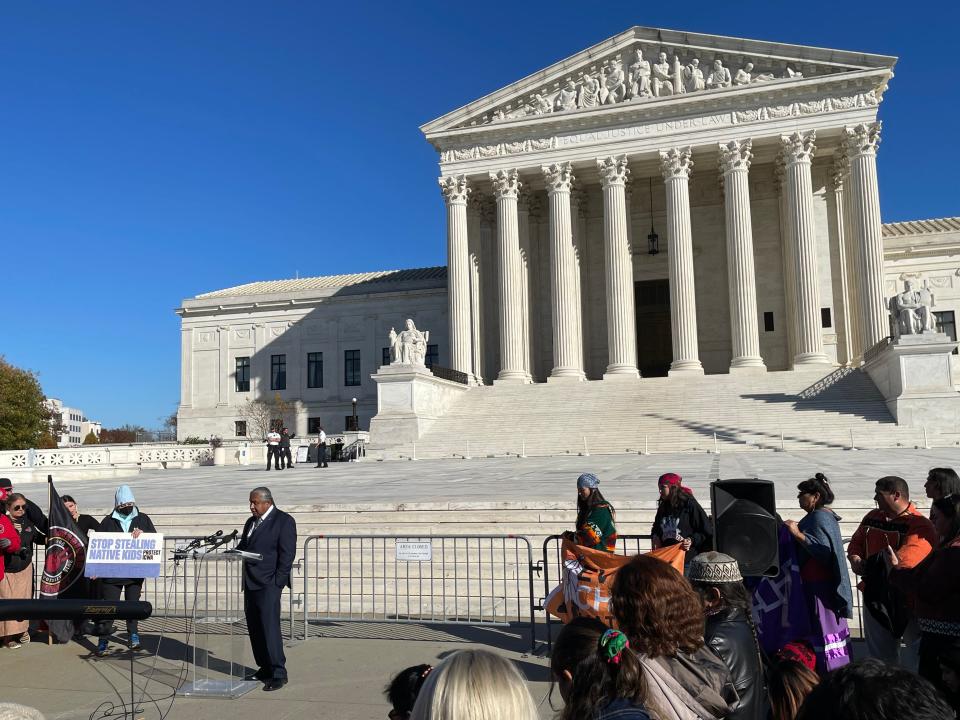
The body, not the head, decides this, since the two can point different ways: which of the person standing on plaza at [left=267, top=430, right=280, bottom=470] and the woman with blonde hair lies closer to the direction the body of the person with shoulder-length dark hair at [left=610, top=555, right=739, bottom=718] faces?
the person standing on plaza

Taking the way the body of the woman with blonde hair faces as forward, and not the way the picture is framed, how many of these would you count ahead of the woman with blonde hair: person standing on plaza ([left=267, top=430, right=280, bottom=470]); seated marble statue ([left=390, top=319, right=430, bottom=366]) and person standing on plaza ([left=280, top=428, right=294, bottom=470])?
3

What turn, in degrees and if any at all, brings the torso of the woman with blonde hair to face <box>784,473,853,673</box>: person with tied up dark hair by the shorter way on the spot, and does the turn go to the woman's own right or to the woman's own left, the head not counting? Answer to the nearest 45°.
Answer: approximately 45° to the woman's own right

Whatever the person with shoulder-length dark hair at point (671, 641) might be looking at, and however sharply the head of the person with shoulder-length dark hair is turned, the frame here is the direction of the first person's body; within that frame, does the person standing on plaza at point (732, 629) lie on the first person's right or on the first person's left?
on the first person's right

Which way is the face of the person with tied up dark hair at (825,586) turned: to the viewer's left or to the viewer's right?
to the viewer's left

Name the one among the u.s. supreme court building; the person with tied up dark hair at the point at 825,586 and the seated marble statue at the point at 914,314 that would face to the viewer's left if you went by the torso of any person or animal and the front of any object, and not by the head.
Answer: the person with tied up dark hair

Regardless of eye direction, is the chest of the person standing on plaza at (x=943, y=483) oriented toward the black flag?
yes

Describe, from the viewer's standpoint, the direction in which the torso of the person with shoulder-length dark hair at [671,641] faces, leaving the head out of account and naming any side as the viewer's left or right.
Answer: facing away from the viewer and to the left of the viewer
